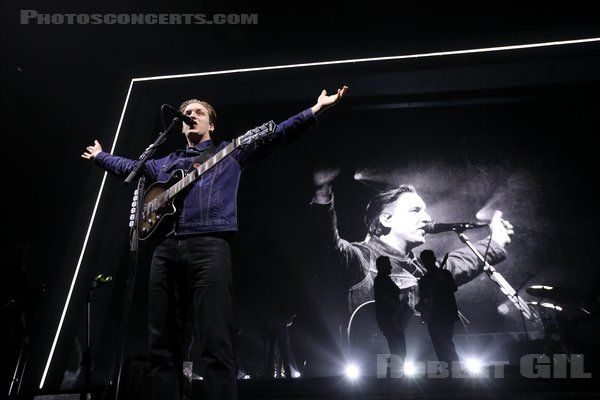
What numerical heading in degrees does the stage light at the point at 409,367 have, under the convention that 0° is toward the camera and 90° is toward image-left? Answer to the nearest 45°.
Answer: approximately 0°

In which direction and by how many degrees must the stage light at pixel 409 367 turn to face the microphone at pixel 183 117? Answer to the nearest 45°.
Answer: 0° — it already faces it

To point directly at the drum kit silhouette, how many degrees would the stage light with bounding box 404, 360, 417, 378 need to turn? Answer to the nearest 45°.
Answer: approximately 90° to its left

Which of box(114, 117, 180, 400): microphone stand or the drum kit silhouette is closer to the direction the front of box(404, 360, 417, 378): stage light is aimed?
the microphone stand
